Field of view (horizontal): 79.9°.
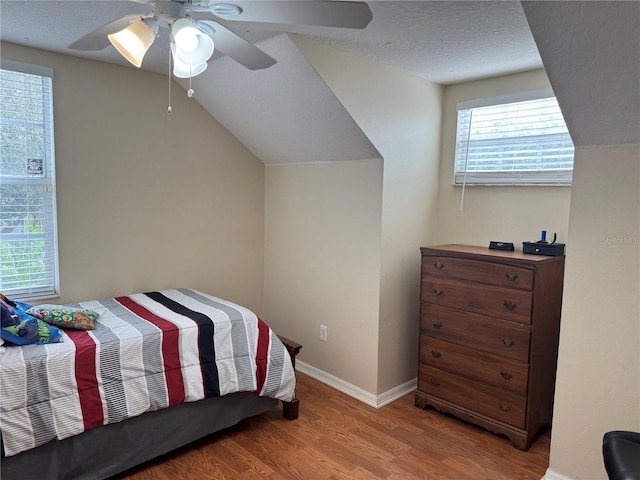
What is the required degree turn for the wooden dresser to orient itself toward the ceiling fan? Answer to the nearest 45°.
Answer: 0° — it already faces it

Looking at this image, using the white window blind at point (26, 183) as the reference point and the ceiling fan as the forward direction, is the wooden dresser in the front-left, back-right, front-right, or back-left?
front-left

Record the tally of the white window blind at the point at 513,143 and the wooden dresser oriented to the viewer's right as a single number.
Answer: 0

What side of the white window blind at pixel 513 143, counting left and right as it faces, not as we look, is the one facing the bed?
front

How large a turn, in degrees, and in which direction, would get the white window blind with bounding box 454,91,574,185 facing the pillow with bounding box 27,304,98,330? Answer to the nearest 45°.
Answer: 0° — it already faces it

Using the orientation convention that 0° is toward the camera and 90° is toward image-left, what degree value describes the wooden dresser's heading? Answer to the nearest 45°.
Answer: approximately 45°

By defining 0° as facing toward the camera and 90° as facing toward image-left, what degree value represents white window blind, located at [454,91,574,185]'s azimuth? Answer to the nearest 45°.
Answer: approximately 45°

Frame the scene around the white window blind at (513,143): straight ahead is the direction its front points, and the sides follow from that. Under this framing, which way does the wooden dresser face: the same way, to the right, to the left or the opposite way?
the same way

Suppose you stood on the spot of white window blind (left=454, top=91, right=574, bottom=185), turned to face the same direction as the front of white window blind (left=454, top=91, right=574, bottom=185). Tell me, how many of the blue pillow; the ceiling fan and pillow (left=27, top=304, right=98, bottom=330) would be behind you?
0

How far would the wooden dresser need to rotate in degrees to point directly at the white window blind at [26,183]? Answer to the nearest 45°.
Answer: approximately 45° to its right

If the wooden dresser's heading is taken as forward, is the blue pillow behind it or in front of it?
in front
